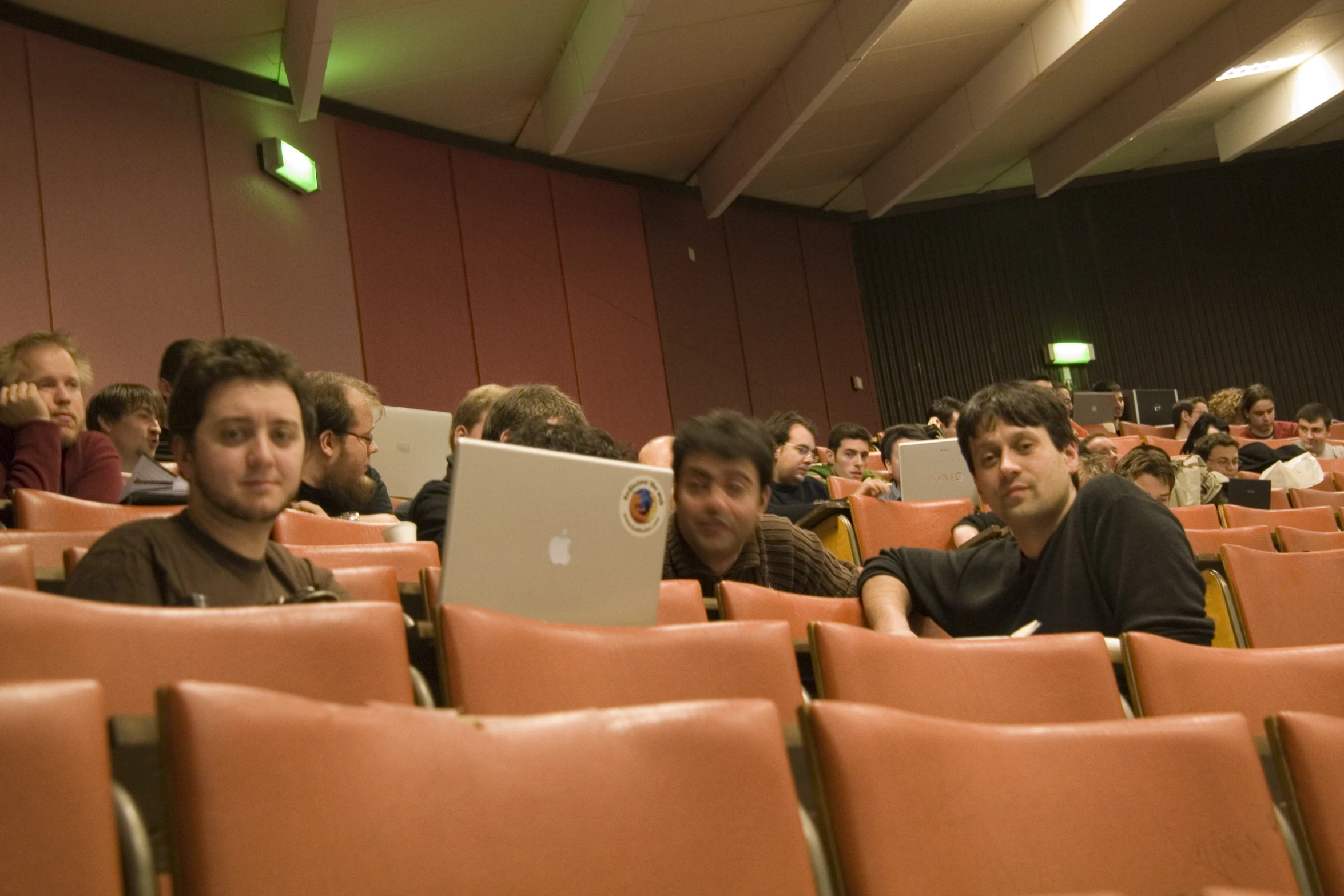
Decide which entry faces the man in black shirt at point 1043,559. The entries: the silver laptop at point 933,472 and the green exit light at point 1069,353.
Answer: the green exit light

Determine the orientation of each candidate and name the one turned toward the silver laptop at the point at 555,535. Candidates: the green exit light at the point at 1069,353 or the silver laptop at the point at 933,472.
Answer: the green exit light

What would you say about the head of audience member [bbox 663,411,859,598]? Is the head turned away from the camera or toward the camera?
toward the camera

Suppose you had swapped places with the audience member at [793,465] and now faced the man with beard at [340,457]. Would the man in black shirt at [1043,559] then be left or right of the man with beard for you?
left

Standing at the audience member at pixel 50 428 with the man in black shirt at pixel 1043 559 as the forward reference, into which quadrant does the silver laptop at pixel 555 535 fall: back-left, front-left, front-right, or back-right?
front-right

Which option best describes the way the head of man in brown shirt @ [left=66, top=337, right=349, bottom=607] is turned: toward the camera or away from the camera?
toward the camera

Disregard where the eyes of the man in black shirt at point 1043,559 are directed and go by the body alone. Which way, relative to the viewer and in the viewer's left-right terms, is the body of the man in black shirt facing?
facing the viewer and to the left of the viewer

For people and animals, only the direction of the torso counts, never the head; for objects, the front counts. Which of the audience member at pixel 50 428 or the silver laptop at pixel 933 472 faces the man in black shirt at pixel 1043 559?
the audience member

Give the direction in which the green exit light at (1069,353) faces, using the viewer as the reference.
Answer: facing the viewer

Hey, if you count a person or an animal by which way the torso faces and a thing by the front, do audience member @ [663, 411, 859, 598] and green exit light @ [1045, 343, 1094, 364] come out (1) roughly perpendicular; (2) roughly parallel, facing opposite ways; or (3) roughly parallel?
roughly parallel

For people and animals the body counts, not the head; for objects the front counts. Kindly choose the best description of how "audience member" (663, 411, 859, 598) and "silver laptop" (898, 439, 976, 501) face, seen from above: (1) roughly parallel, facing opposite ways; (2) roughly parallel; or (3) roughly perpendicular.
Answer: roughly parallel, facing opposite ways

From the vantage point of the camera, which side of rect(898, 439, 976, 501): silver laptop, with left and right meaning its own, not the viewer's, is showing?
back

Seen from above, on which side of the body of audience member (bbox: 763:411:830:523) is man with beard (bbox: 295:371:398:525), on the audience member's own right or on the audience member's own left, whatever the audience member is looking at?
on the audience member's own right

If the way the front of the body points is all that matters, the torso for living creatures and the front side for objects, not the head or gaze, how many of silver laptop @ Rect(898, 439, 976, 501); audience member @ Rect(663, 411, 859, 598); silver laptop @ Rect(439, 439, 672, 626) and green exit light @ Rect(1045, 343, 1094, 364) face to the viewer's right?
0

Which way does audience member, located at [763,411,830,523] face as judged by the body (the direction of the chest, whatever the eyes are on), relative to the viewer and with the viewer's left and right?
facing the viewer and to the right of the viewer

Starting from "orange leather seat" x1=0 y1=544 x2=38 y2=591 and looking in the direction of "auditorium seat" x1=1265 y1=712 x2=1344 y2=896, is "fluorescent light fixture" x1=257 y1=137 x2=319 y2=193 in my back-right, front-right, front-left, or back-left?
back-left

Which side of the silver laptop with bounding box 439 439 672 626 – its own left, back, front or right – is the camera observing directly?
back

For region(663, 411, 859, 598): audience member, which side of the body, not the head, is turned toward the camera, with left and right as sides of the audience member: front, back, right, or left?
front
